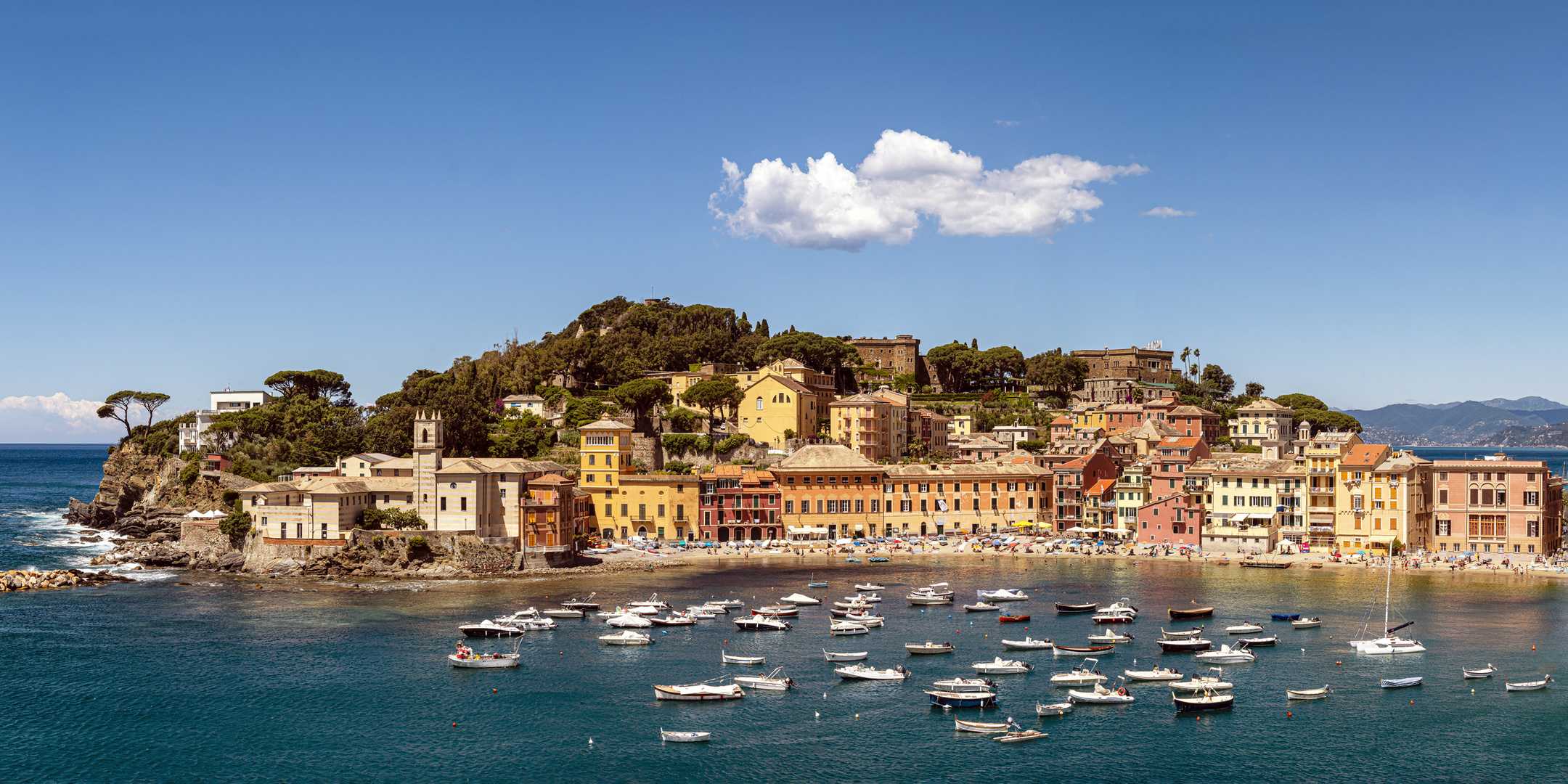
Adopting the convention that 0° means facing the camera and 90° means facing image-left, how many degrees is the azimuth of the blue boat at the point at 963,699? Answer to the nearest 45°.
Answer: approximately 90°

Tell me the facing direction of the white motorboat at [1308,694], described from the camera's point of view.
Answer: facing to the left of the viewer

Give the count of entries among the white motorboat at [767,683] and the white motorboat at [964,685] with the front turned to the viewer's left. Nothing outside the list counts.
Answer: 2

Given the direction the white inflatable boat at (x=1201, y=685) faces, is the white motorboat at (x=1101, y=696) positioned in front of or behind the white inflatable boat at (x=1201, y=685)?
in front

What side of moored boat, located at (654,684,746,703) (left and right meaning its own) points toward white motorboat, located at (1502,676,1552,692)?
back

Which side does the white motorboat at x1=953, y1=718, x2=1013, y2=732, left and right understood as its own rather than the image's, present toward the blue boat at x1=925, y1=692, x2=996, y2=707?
right

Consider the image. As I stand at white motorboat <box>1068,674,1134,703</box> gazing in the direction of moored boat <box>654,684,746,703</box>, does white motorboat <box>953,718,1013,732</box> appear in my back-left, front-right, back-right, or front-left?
front-left

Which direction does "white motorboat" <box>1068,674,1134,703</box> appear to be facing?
to the viewer's left

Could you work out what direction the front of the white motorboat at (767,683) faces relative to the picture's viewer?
facing to the left of the viewer

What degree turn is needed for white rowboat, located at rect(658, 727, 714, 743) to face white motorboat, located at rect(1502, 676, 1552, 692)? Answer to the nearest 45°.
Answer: approximately 180°

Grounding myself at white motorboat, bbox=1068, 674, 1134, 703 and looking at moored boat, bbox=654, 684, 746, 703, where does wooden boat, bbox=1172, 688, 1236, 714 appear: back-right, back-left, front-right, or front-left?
back-left

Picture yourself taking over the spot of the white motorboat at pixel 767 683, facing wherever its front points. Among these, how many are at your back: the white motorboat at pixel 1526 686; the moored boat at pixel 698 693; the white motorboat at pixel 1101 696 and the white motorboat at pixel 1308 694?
3

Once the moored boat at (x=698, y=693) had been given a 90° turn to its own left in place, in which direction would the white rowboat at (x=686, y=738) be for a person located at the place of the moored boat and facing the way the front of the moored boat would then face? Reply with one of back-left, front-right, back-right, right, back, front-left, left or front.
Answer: front

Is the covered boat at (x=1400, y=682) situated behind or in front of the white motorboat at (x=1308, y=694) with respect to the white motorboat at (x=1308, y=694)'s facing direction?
behind

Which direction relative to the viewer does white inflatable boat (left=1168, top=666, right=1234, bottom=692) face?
to the viewer's left

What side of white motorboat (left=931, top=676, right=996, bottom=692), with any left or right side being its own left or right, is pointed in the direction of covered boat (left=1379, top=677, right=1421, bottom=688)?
back

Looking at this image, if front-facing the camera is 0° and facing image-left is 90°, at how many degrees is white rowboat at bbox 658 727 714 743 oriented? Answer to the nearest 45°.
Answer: approximately 90°
